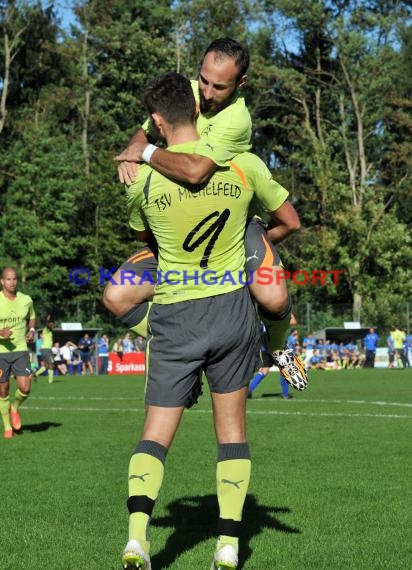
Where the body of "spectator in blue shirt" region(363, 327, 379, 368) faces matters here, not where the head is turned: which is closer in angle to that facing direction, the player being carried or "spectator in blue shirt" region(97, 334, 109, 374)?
the player being carried

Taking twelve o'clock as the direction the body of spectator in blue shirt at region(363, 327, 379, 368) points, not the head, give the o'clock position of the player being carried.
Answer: The player being carried is roughly at 12 o'clock from the spectator in blue shirt.

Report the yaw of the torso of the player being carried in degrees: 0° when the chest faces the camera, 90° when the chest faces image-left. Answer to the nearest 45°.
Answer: approximately 45°

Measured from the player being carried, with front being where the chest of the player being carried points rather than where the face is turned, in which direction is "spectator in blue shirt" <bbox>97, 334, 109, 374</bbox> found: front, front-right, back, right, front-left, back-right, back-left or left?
back-right

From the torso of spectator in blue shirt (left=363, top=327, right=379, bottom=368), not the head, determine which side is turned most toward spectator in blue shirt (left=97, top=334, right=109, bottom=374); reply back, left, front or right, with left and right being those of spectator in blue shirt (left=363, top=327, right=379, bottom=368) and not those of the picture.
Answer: right

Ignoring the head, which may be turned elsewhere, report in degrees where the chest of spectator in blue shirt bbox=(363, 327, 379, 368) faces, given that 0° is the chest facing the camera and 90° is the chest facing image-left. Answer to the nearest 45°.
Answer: approximately 0°

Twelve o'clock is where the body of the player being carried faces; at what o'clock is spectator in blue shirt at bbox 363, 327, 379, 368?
The spectator in blue shirt is roughly at 5 o'clock from the player being carried.
